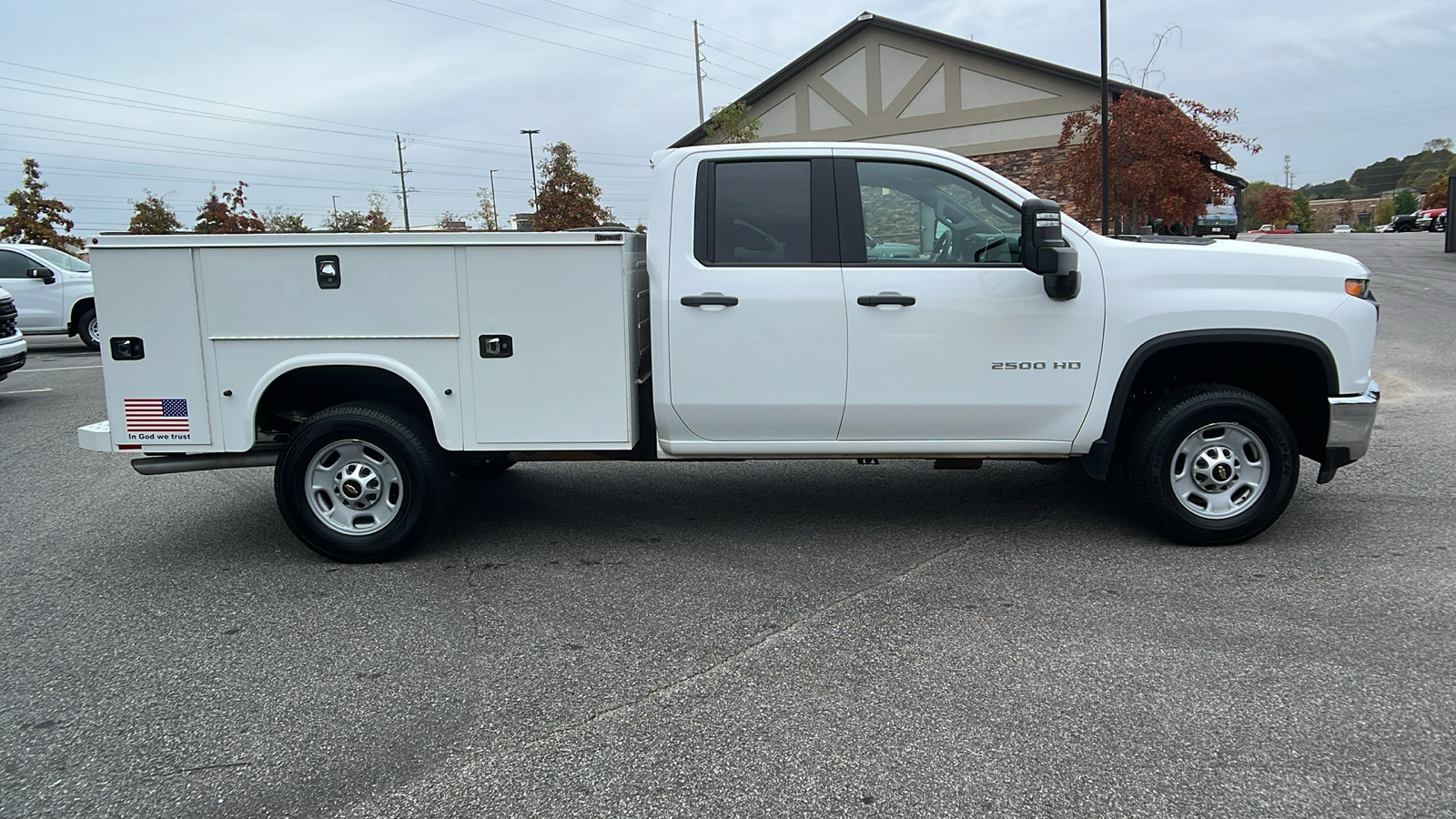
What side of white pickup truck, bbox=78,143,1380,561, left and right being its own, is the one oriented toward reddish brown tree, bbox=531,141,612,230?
left

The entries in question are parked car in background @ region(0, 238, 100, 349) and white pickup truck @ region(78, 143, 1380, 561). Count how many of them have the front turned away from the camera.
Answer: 0

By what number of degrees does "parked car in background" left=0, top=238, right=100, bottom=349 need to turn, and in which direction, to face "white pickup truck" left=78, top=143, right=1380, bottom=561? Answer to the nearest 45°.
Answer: approximately 45° to its right

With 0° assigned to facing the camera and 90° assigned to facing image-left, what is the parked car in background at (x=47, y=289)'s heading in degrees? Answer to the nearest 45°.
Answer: approximately 315°

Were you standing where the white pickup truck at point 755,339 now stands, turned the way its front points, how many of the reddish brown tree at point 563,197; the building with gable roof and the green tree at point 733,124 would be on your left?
3

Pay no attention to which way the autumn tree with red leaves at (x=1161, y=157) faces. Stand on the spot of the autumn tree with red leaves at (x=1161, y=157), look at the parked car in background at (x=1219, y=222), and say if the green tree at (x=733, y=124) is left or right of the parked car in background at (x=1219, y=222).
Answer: left

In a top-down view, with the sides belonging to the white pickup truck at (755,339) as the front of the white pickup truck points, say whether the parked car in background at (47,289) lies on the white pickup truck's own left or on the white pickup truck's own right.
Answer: on the white pickup truck's own left

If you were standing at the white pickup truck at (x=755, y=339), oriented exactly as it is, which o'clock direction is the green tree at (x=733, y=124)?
The green tree is roughly at 9 o'clock from the white pickup truck.

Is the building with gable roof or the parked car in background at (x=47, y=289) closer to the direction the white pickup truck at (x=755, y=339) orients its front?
the building with gable roof

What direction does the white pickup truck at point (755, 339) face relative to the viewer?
to the viewer's right

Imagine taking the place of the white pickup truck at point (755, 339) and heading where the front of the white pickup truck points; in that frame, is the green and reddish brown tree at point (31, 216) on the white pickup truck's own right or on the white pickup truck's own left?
on the white pickup truck's own left

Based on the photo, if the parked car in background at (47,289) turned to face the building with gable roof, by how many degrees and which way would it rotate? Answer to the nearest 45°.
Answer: approximately 45° to its left
